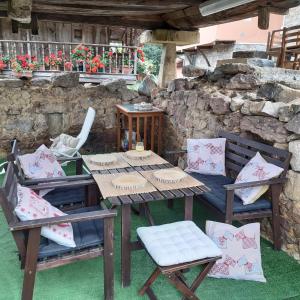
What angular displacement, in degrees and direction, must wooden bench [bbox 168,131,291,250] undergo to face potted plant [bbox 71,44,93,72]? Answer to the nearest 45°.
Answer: approximately 90° to its right

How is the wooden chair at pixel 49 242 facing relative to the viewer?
to the viewer's right

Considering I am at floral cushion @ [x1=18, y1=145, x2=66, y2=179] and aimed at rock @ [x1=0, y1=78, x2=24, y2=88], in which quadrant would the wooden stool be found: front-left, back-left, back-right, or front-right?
back-right

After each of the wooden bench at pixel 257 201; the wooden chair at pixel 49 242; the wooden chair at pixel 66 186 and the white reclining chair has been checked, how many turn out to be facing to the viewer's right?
2

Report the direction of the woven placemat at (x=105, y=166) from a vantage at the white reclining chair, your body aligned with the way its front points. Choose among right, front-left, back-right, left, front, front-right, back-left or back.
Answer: left

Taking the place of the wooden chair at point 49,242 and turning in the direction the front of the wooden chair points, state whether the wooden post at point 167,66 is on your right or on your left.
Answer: on your left

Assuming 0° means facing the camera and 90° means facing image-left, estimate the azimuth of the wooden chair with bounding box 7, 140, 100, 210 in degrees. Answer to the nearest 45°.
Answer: approximately 270°

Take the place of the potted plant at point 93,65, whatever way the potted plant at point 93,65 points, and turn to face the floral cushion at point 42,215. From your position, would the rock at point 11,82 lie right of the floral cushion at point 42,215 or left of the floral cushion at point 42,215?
right

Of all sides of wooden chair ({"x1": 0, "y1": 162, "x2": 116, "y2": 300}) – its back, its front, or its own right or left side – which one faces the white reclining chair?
left

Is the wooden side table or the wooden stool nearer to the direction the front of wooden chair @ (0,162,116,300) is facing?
the wooden stool

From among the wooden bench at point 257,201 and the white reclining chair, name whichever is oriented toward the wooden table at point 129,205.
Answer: the wooden bench

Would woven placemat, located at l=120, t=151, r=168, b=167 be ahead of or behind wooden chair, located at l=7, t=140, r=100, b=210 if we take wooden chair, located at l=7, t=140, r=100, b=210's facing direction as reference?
ahead
